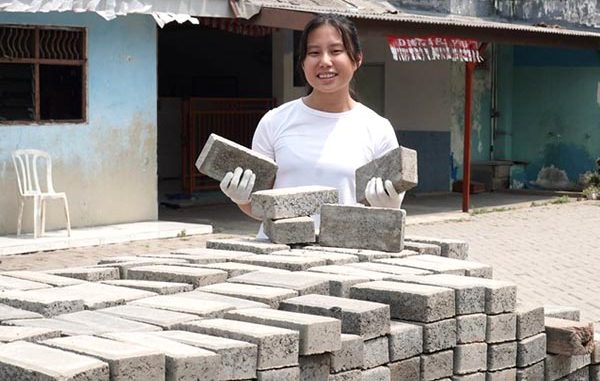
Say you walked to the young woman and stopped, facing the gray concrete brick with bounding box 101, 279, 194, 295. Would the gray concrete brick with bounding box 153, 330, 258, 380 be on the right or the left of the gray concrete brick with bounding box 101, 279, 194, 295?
left

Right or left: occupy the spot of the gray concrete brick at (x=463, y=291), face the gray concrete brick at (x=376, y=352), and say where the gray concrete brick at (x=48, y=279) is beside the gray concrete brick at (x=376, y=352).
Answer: right

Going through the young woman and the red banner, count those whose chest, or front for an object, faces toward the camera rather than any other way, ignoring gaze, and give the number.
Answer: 2

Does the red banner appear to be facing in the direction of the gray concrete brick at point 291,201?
yes

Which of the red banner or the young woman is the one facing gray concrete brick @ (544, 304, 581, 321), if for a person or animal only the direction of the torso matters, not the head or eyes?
the red banner

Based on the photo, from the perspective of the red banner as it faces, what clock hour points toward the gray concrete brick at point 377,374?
The gray concrete brick is roughly at 12 o'clock from the red banner.
